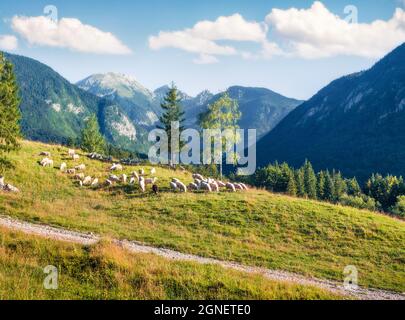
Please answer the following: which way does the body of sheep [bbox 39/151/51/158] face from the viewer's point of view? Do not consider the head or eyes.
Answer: to the viewer's left
